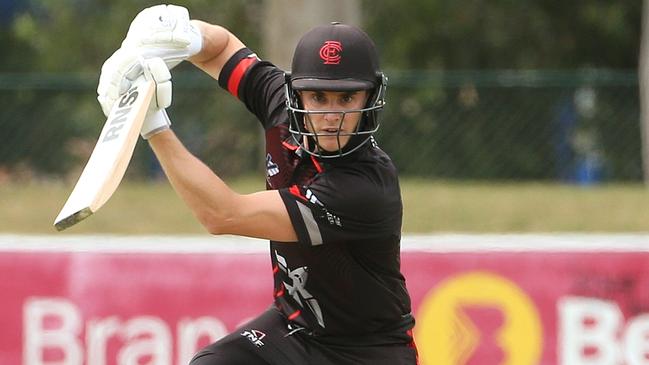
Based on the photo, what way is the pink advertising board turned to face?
toward the camera

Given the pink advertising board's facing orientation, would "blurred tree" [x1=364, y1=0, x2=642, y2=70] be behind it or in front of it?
behind

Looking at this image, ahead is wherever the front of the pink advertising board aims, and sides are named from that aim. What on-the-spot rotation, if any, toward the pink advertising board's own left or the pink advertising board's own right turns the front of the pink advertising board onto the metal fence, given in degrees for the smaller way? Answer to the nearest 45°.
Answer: approximately 180°

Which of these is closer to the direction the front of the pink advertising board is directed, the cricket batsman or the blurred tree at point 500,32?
the cricket batsman

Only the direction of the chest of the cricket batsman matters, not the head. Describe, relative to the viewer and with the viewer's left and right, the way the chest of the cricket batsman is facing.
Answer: facing the viewer and to the left of the viewer

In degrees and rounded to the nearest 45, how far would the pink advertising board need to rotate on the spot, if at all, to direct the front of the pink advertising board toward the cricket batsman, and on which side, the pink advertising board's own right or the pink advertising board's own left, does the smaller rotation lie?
0° — it already faces them

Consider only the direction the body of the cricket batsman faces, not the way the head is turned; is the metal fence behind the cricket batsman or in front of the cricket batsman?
behind

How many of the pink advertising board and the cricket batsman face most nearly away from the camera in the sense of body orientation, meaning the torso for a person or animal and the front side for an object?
0
